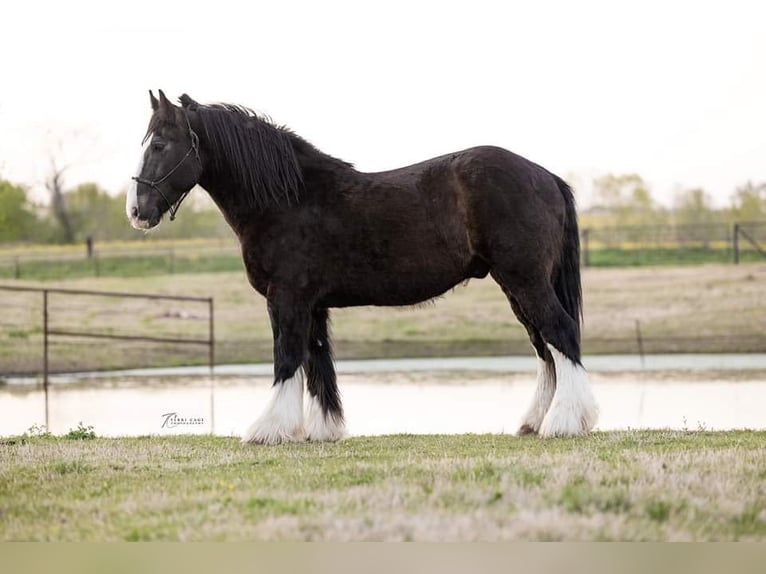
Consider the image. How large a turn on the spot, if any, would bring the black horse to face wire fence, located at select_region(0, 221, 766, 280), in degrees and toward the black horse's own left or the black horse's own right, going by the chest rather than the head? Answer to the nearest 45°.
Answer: approximately 90° to the black horse's own right

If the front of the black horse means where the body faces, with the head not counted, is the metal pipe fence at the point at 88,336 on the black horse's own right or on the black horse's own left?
on the black horse's own right

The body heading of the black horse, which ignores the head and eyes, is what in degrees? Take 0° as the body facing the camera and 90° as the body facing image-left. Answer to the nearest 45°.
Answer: approximately 90°

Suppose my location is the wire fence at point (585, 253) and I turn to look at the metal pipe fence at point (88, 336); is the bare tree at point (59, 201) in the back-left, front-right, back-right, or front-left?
front-right

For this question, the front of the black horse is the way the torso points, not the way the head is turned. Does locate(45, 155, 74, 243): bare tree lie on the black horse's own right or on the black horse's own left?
on the black horse's own right

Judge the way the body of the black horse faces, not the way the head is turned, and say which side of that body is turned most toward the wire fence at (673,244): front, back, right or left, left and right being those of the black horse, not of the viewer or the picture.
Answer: right

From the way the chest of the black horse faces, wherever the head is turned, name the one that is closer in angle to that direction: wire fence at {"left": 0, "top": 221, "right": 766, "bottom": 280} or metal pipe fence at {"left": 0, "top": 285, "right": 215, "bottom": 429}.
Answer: the metal pipe fence
